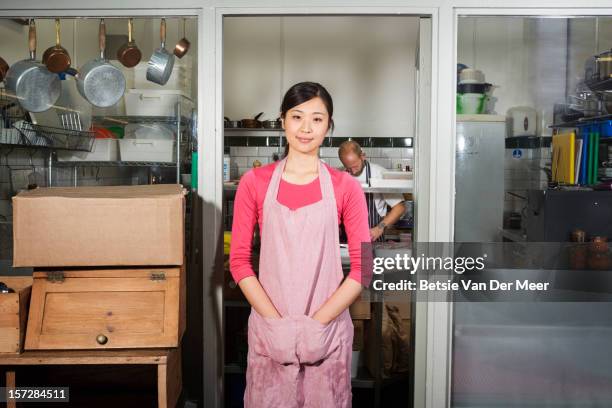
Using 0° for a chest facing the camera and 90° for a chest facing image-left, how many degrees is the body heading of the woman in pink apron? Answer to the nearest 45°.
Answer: approximately 0°

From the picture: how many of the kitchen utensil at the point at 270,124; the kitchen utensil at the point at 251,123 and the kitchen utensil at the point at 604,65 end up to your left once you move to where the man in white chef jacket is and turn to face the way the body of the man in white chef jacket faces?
1

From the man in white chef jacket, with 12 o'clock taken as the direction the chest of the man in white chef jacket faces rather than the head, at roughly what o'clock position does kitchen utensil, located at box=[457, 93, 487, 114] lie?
The kitchen utensil is roughly at 10 o'clock from the man in white chef jacket.

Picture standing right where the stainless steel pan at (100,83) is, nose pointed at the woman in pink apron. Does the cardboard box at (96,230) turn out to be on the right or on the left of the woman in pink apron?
right

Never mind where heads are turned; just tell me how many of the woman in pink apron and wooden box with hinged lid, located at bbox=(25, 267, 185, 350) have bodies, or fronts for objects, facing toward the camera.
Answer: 2

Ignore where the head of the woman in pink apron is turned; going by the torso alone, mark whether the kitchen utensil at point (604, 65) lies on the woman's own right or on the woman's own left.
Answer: on the woman's own left

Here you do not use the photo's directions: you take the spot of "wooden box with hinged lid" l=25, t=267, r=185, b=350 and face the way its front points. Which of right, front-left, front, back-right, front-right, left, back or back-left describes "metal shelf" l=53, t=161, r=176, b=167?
back

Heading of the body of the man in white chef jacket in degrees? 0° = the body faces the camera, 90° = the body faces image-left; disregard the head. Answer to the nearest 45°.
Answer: approximately 45°

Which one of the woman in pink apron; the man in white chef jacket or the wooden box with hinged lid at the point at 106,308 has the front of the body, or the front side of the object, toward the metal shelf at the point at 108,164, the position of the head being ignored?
the man in white chef jacket
